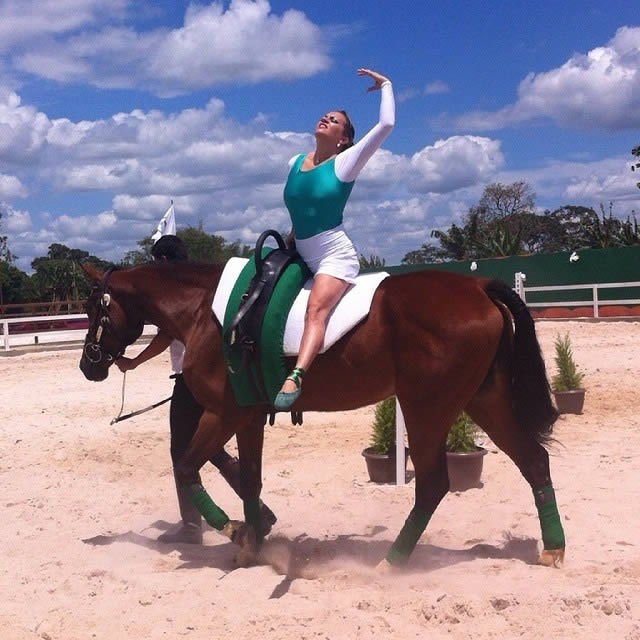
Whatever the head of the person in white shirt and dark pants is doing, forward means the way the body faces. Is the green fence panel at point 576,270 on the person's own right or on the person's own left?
on the person's own right

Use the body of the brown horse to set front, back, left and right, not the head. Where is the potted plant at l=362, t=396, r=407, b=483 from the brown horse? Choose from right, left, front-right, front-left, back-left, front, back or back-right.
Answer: right

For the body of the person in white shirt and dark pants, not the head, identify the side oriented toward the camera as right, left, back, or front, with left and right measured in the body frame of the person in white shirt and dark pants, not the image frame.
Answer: left

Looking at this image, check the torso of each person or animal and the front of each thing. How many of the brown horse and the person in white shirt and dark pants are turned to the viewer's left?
2

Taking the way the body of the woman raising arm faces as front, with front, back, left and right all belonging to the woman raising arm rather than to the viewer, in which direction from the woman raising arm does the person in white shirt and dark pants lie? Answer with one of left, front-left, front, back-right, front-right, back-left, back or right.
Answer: right

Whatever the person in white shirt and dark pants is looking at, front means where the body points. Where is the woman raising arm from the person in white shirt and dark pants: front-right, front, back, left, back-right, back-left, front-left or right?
back-left

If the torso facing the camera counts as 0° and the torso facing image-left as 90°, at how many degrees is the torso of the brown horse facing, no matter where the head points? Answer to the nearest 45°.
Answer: approximately 90°

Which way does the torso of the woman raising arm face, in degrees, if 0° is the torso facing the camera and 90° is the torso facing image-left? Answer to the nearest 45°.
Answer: approximately 45°

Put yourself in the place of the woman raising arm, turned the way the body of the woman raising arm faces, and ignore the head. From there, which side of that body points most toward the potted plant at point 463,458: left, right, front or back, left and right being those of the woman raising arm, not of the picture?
back

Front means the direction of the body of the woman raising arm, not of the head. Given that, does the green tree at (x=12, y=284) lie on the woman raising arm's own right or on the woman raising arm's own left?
on the woman raising arm's own right

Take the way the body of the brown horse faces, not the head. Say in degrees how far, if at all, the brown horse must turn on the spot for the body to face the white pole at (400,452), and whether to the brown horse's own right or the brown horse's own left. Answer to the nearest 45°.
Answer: approximately 90° to the brown horse's own right
